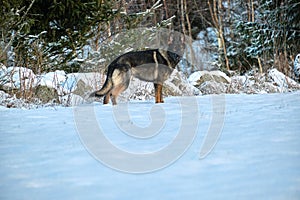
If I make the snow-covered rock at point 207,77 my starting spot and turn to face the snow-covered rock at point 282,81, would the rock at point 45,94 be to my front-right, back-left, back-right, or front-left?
back-right

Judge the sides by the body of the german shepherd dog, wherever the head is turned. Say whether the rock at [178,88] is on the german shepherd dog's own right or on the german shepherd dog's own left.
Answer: on the german shepherd dog's own left

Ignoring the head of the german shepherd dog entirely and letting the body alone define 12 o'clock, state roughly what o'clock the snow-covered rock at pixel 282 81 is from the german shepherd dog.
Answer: The snow-covered rock is roughly at 11 o'clock from the german shepherd dog.

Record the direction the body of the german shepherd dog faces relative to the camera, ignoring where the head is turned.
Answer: to the viewer's right

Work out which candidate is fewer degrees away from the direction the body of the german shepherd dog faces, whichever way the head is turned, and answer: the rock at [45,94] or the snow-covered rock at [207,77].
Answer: the snow-covered rock

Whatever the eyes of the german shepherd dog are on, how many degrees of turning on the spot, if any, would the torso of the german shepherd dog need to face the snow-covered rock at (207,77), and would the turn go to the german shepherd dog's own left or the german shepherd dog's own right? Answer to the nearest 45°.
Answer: approximately 45° to the german shepherd dog's own left

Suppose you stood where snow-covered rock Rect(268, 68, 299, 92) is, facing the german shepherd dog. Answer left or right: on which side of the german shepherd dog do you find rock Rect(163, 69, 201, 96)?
right

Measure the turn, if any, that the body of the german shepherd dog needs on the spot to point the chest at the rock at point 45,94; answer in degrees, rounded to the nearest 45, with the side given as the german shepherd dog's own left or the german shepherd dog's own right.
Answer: approximately 135° to the german shepherd dog's own left

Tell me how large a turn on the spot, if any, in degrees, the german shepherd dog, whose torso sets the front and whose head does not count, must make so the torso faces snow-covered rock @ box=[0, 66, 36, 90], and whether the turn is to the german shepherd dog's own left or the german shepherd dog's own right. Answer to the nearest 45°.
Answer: approximately 135° to the german shepherd dog's own left

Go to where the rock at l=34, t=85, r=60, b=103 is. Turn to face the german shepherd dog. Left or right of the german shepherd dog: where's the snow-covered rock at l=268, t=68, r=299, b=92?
left
